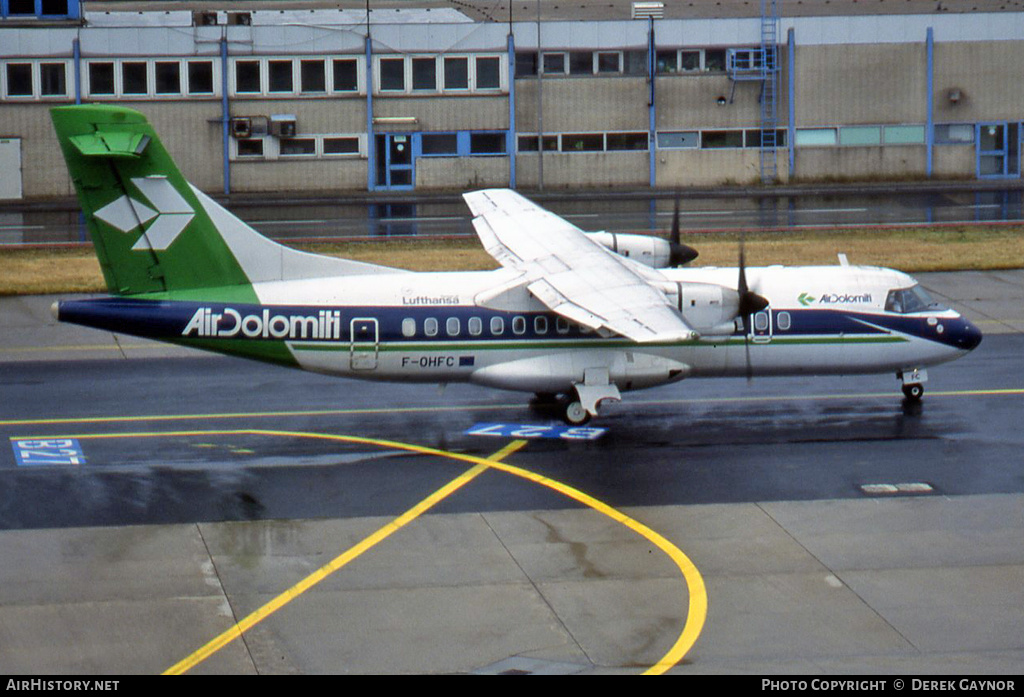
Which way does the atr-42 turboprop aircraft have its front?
to the viewer's right
